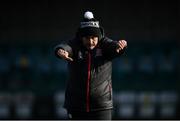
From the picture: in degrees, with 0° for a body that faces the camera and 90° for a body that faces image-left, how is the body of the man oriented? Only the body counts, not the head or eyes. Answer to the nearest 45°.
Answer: approximately 0°
